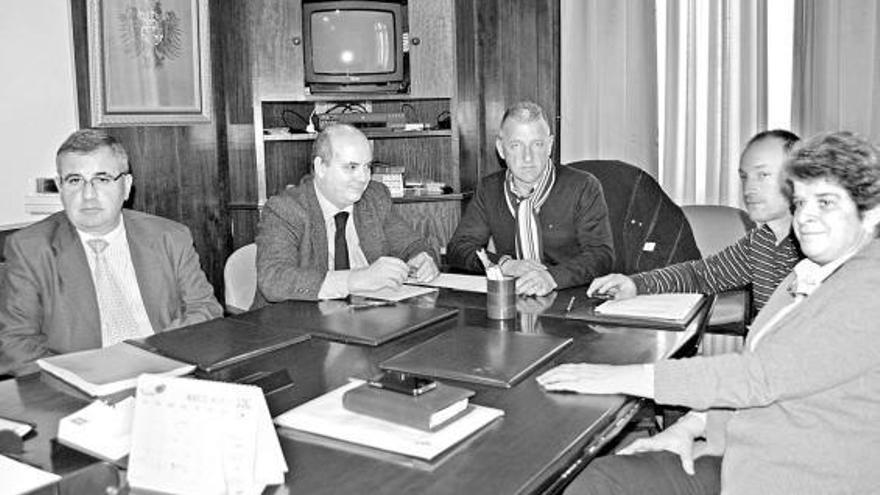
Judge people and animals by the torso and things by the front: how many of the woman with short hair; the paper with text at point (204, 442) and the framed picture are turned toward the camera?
2

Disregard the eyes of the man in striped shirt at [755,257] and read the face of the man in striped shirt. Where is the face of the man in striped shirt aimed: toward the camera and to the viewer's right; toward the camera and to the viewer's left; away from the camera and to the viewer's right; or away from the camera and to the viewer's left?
toward the camera and to the viewer's left

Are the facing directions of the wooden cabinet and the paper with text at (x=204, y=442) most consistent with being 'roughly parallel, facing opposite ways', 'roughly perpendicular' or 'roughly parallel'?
roughly parallel

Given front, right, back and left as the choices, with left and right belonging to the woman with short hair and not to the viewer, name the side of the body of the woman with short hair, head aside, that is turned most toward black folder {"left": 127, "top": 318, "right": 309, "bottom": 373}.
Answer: front

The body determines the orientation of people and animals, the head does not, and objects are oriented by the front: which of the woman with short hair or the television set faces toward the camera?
the television set

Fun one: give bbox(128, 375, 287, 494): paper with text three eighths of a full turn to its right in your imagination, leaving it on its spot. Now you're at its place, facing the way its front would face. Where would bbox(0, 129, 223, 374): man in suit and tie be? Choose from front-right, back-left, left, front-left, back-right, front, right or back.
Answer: front-right

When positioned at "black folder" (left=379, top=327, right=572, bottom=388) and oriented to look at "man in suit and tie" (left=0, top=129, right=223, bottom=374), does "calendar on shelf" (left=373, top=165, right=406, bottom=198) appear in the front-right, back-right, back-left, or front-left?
front-right

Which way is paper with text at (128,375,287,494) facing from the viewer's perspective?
toward the camera

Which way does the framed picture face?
toward the camera

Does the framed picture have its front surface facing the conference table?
yes

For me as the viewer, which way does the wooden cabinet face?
facing the viewer

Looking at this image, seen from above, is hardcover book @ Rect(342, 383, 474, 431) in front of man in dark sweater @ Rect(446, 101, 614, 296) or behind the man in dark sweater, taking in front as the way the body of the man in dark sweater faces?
in front

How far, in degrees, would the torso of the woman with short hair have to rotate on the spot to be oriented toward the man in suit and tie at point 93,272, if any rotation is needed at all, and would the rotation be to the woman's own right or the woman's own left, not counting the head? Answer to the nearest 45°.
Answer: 0° — they already face them

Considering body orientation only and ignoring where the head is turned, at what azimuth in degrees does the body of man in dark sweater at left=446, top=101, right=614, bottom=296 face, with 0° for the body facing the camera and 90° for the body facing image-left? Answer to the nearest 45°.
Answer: approximately 0°
